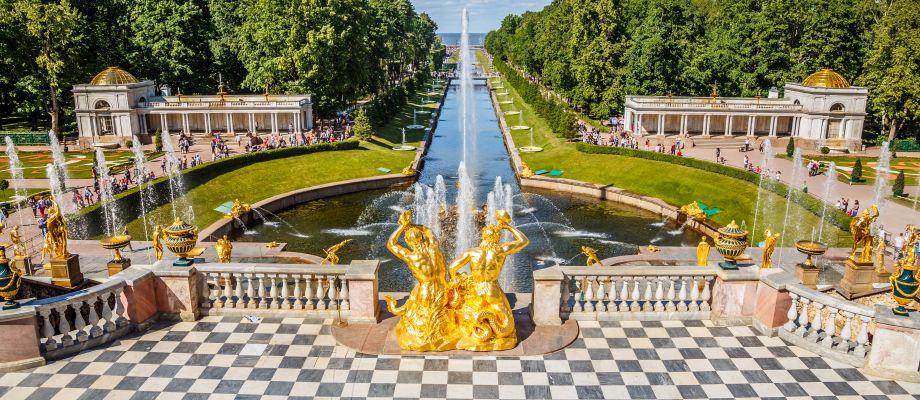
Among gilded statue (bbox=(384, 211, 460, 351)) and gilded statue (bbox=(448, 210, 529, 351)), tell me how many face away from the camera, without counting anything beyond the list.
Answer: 2

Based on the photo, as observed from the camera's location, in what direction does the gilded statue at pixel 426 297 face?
facing away from the viewer

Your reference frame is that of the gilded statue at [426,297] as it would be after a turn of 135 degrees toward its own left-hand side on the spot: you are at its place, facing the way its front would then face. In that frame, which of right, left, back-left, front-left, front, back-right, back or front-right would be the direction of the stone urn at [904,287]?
back-left

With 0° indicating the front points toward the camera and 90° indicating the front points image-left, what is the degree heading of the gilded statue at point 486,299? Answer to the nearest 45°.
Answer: approximately 180°

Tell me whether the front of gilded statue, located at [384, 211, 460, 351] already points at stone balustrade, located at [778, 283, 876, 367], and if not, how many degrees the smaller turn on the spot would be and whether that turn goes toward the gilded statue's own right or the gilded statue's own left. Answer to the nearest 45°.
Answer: approximately 90° to the gilded statue's own right

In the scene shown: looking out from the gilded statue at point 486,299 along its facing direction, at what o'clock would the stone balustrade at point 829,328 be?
The stone balustrade is roughly at 3 o'clock from the gilded statue.

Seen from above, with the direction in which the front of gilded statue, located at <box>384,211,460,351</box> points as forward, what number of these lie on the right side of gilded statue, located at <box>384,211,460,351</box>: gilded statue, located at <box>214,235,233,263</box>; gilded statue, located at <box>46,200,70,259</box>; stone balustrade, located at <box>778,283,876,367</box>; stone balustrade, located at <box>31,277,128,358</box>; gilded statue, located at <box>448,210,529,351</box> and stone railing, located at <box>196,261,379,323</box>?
2

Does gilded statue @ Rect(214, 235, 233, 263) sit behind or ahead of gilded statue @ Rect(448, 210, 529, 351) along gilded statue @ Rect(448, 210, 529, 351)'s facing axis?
ahead

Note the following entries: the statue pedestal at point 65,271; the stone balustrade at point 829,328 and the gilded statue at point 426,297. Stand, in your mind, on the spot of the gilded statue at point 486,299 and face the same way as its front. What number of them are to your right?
1

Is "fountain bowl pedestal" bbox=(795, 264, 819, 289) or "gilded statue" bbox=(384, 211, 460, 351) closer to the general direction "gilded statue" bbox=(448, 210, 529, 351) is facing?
the fountain bowl pedestal

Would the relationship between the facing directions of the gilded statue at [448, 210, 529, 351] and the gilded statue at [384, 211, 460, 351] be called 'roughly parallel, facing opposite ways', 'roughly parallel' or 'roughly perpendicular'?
roughly parallel

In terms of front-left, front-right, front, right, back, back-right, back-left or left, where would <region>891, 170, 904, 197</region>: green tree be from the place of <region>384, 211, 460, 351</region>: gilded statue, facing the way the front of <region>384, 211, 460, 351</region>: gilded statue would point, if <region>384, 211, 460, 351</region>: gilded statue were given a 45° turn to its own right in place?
front

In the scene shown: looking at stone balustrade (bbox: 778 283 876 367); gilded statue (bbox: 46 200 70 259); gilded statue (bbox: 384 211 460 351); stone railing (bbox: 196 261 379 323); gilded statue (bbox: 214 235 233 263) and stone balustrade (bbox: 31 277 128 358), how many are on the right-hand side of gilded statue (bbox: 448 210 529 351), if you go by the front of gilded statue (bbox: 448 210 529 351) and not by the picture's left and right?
1

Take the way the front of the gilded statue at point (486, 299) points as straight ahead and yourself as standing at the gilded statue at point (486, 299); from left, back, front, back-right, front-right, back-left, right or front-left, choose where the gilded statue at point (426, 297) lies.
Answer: left

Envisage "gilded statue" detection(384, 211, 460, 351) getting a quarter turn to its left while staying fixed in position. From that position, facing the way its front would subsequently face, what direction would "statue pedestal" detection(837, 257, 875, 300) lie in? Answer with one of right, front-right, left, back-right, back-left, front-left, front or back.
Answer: back-right

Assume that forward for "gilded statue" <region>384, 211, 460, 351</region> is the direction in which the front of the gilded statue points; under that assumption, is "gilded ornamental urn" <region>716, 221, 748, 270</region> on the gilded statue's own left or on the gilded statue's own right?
on the gilded statue's own right

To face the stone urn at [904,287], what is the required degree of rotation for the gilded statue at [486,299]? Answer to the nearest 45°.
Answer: approximately 90° to its right

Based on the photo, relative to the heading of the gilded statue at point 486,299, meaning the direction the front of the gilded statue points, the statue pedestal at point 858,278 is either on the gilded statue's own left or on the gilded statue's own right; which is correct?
on the gilded statue's own right
